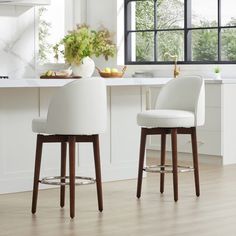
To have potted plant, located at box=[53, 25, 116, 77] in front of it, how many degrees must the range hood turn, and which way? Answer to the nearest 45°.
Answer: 0° — it already faces it

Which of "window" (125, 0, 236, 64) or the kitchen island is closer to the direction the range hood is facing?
the kitchen island

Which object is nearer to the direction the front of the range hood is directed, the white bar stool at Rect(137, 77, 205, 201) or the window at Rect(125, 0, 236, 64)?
the white bar stool

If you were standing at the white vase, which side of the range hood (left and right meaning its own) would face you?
front

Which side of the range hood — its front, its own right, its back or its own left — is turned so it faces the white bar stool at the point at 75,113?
front

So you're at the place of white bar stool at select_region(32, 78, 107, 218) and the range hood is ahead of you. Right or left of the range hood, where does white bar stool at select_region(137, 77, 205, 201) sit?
right

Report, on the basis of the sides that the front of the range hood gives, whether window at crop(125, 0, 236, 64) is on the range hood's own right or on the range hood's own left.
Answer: on the range hood's own left

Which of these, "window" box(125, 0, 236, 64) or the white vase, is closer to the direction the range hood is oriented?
the white vase

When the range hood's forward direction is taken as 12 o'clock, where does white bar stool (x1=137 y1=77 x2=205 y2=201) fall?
The white bar stool is roughly at 11 o'clock from the range hood.

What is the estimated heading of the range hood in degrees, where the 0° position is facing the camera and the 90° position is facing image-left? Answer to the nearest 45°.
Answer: approximately 0°

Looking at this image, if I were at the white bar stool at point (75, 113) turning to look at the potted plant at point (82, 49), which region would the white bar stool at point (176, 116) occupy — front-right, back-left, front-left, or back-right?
front-right
